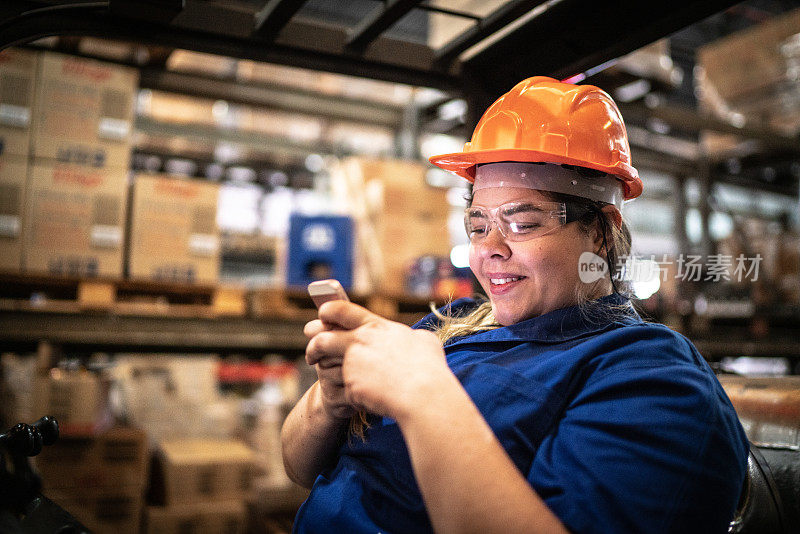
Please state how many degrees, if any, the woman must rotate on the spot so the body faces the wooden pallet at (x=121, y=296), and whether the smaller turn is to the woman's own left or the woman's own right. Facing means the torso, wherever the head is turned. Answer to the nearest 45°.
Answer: approximately 90° to the woman's own right

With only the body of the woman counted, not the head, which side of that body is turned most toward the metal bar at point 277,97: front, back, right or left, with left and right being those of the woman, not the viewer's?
right

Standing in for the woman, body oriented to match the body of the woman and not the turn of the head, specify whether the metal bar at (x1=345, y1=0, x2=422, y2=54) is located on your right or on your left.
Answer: on your right

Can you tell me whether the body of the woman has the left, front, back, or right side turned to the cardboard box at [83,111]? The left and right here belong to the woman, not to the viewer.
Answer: right

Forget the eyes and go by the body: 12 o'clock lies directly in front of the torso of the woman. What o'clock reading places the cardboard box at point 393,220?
The cardboard box is roughly at 4 o'clock from the woman.

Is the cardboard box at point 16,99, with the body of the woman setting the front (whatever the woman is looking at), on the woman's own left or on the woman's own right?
on the woman's own right

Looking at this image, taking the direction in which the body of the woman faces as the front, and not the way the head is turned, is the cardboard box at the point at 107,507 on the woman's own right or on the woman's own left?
on the woman's own right

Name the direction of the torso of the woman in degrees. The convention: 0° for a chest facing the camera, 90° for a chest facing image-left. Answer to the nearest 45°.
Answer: approximately 45°

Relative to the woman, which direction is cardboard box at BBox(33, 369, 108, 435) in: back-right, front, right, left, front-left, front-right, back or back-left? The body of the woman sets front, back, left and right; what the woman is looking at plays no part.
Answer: right
